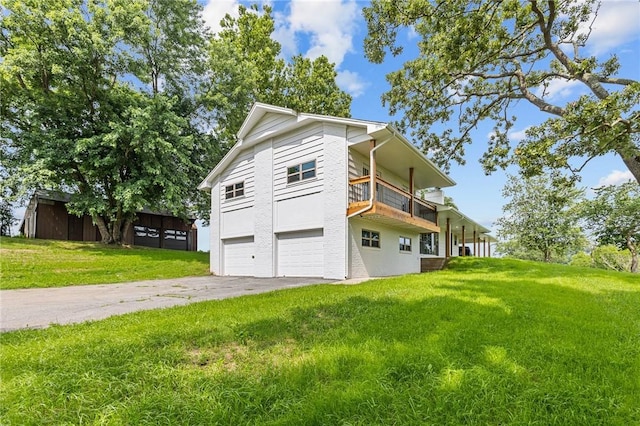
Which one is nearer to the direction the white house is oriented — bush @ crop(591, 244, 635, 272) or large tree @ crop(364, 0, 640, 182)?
the large tree

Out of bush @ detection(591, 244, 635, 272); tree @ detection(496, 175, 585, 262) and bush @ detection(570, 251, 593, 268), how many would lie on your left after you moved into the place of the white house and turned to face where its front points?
3

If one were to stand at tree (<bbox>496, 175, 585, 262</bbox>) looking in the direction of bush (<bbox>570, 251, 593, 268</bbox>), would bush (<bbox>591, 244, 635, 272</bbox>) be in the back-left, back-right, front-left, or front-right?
front-right

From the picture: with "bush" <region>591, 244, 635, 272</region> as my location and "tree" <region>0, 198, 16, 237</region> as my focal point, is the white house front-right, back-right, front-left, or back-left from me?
front-left

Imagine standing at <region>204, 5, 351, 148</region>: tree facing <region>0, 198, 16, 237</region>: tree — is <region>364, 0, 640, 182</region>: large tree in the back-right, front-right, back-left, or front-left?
back-left

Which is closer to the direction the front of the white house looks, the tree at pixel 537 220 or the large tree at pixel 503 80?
the large tree
